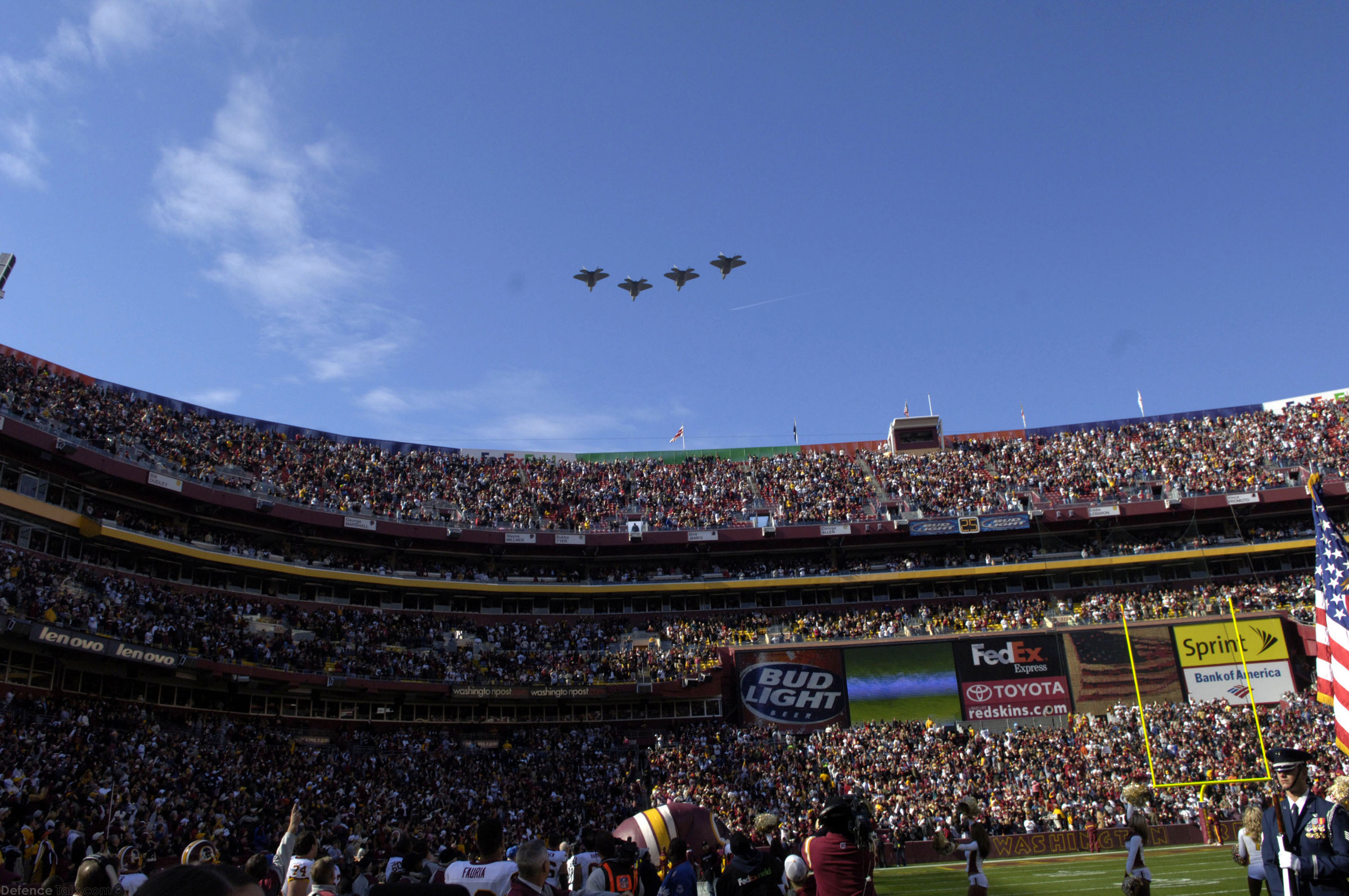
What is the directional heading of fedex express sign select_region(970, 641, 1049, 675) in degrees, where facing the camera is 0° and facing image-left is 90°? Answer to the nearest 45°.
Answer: approximately 0°

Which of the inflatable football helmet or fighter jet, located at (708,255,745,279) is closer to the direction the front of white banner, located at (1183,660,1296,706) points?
the inflatable football helmet

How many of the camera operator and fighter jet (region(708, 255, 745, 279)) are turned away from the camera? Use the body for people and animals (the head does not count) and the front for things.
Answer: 2

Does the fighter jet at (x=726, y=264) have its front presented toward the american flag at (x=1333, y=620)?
no

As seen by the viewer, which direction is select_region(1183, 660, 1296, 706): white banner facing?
toward the camera

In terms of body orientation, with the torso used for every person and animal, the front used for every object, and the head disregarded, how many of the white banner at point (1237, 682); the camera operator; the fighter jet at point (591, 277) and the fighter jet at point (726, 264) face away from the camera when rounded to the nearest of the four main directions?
3

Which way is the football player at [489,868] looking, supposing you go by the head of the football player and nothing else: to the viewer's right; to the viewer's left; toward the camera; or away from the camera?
away from the camera

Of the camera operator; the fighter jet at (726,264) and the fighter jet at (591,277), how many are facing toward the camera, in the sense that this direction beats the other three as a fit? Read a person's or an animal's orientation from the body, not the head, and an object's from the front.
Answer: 0

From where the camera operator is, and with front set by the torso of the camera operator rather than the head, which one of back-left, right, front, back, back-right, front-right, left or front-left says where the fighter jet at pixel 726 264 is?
front

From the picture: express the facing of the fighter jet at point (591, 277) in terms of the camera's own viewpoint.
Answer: facing away from the viewer

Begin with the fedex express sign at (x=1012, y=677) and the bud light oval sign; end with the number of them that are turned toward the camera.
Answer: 2

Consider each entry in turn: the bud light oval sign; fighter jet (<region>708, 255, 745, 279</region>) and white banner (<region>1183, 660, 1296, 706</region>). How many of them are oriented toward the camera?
2

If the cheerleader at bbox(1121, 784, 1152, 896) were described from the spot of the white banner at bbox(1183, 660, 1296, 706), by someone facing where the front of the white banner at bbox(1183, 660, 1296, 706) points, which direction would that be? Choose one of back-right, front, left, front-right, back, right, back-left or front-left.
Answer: front

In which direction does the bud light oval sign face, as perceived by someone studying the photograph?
facing the viewer

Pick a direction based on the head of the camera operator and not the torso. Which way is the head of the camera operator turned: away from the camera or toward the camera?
away from the camera

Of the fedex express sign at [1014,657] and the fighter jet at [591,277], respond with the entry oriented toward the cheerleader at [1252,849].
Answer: the fedex express sign

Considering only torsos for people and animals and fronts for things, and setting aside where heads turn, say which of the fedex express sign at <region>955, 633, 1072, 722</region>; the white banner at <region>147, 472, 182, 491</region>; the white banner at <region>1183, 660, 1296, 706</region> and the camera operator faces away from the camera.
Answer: the camera operator

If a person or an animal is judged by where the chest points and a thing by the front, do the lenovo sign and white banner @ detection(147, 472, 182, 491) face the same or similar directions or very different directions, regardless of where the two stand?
same or similar directions

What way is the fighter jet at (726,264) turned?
away from the camera

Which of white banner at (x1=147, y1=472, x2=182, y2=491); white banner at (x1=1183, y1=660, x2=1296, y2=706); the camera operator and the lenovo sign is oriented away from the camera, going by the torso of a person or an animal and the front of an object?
the camera operator
